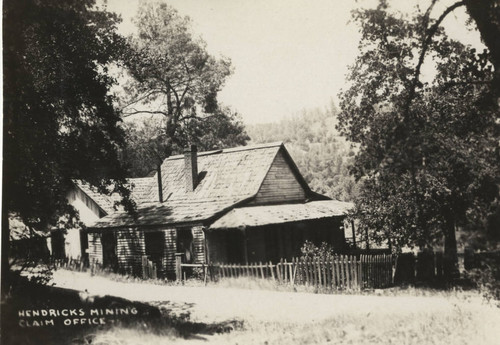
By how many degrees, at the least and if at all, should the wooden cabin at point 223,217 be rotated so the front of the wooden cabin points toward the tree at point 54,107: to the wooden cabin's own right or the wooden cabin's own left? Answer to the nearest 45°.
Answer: approximately 45° to the wooden cabin's own right

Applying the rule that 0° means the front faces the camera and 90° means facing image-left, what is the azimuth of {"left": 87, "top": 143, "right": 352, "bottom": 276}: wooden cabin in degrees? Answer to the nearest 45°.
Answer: approximately 315°
